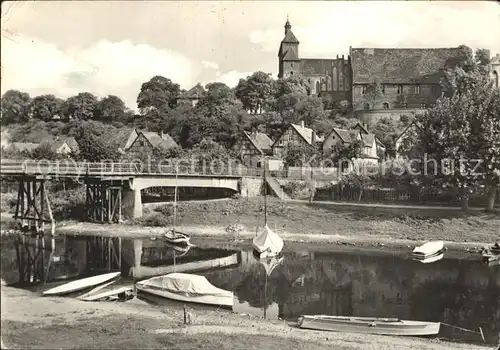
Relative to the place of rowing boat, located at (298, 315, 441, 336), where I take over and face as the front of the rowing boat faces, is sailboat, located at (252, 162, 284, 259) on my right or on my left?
on my left

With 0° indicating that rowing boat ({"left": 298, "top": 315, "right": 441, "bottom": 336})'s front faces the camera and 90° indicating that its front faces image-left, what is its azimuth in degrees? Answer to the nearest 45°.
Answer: approximately 270°

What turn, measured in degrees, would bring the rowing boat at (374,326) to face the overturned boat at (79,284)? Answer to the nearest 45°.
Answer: approximately 180°

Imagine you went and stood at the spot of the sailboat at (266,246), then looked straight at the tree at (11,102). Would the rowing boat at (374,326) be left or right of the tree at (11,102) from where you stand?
left

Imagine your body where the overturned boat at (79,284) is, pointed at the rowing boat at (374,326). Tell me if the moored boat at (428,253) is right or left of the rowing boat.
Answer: left

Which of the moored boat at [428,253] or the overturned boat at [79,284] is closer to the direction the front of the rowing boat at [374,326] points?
the moored boat

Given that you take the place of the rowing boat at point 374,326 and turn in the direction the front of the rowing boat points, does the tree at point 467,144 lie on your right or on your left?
on your left

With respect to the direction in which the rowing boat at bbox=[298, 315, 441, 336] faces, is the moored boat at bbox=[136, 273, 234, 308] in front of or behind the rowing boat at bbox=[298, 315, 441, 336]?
behind

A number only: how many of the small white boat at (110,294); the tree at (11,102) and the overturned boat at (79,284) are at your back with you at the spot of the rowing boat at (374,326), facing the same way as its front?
3

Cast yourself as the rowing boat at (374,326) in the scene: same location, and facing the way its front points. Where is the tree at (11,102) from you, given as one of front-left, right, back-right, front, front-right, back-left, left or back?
back

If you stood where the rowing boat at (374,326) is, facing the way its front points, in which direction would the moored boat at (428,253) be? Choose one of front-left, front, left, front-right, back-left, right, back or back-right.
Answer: left

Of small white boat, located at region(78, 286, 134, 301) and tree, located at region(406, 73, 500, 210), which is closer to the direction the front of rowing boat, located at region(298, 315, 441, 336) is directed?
the tree
